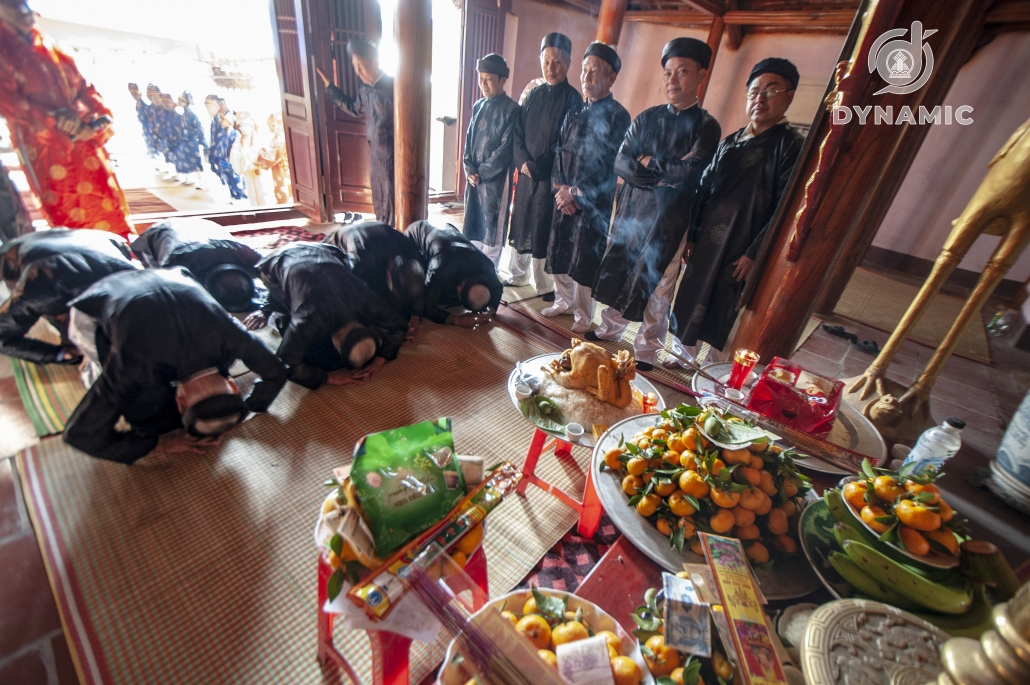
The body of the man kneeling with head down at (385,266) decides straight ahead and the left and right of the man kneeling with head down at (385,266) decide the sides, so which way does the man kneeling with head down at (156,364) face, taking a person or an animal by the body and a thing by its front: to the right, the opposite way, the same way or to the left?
the same way

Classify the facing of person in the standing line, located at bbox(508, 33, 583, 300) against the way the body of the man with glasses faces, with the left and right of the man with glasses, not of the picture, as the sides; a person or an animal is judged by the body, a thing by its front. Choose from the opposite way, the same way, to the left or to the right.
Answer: the same way

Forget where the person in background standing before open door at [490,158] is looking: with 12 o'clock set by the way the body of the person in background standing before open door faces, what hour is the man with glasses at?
The man with glasses is roughly at 9 o'clock from the person in background standing before open door.

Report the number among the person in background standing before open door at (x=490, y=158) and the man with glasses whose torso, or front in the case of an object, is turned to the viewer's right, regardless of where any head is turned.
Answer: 0

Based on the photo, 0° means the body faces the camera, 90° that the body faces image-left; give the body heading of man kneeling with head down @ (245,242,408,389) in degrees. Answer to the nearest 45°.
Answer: approximately 315°

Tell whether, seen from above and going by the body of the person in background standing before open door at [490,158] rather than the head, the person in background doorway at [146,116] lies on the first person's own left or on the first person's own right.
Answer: on the first person's own right

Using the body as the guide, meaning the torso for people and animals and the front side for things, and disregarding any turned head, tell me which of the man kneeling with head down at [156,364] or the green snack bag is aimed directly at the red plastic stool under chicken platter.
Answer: the man kneeling with head down

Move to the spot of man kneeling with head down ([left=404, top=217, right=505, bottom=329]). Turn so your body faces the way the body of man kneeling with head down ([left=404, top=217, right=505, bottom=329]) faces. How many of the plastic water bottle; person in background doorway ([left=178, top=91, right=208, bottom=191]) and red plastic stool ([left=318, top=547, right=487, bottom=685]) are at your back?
1

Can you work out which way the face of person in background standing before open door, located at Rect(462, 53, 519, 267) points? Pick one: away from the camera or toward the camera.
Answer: toward the camera

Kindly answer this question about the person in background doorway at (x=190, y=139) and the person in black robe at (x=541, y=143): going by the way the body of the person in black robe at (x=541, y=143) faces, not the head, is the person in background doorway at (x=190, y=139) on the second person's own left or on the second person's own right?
on the second person's own right

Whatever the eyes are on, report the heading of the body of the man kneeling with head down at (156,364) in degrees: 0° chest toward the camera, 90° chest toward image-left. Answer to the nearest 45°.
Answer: approximately 315°

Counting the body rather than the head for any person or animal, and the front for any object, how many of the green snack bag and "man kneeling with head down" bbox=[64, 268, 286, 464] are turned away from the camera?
0

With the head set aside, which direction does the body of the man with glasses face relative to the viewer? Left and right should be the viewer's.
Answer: facing the viewer and to the left of the viewer

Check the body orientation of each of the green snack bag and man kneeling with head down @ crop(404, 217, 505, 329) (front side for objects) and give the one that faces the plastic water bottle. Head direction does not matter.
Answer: the man kneeling with head down

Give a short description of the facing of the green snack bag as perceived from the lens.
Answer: facing the viewer

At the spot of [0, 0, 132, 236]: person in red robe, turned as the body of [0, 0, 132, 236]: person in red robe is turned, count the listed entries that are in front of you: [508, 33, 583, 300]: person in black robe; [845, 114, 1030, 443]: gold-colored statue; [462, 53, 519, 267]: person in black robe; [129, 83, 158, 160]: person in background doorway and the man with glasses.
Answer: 4

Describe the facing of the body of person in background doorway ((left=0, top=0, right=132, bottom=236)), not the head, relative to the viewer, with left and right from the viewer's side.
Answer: facing the viewer and to the right of the viewer

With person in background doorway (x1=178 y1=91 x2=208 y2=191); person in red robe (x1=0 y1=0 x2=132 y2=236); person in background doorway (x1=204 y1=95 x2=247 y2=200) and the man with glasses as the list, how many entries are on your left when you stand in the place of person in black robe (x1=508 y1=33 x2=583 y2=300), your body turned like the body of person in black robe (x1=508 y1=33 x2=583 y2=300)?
1
